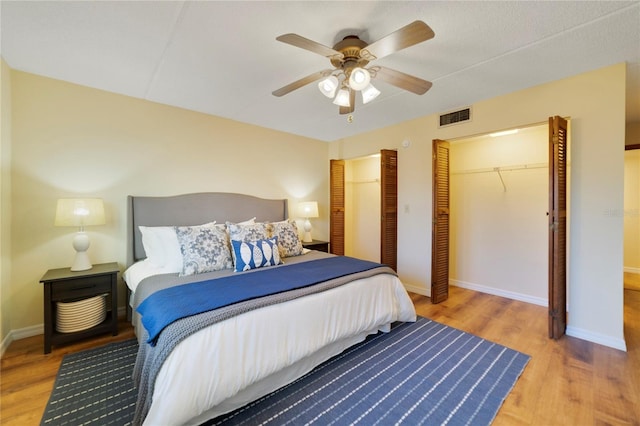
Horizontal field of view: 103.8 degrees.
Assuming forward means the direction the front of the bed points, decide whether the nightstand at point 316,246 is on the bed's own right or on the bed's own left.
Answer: on the bed's own left

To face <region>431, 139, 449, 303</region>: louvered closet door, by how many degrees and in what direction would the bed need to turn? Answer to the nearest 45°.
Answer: approximately 90° to its left

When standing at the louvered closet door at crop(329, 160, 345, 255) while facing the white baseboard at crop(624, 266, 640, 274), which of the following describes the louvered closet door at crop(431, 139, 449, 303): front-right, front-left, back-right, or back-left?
front-right

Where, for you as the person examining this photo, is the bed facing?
facing the viewer and to the right of the viewer

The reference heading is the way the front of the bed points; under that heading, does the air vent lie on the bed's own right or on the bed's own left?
on the bed's own left

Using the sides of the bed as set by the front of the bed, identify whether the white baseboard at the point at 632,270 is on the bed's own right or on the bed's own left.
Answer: on the bed's own left

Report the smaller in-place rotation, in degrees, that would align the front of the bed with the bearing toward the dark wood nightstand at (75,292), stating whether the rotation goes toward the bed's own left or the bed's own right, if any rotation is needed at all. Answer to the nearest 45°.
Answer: approximately 180°

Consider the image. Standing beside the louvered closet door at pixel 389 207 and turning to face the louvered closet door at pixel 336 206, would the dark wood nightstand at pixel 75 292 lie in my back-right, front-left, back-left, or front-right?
front-left

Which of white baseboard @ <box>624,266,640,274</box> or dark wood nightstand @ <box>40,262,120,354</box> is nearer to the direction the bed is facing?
the white baseboard

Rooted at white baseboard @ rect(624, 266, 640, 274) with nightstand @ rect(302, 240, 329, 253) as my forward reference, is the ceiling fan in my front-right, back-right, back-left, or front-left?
front-left

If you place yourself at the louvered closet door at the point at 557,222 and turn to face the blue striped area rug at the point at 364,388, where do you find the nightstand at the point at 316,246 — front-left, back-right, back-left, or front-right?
front-right

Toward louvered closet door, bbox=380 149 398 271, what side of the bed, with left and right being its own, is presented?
left

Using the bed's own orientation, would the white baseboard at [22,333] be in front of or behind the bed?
behind
